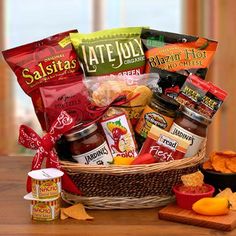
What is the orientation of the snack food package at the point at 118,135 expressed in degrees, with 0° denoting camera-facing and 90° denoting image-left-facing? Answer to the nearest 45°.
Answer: approximately 0°

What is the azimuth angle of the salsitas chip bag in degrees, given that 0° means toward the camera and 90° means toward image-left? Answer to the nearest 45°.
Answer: approximately 0°
